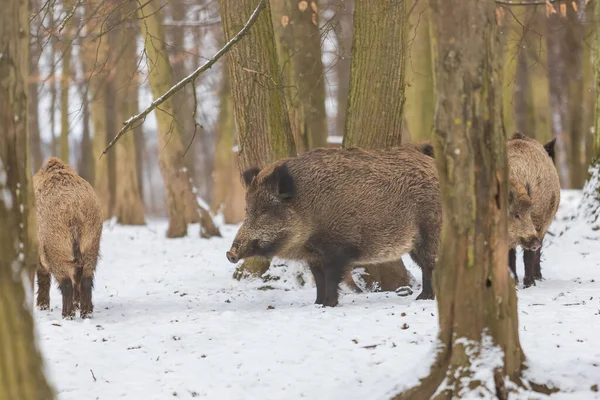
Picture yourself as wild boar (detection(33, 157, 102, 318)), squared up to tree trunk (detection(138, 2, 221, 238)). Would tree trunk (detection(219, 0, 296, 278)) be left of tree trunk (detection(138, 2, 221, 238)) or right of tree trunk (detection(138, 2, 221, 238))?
right

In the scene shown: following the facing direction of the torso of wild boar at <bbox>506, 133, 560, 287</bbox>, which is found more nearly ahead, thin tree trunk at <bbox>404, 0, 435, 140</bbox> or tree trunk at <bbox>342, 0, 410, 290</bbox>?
the tree trunk

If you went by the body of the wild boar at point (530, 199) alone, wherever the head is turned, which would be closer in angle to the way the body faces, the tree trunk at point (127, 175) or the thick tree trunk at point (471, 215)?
the thick tree trunk

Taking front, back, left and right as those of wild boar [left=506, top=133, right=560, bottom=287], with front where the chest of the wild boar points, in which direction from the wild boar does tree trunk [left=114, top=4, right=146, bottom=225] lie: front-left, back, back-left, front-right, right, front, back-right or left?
back-right

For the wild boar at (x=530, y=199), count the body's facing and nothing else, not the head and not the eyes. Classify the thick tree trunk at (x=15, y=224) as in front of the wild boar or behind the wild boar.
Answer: in front

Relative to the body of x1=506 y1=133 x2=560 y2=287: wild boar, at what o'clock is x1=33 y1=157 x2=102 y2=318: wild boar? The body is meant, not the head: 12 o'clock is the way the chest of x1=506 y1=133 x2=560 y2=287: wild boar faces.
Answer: x1=33 y1=157 x2=102 y2=318: wild boar is roughly at 2 o'clock from x1=506 y1=133 x2=560 y2=287: wild boar.

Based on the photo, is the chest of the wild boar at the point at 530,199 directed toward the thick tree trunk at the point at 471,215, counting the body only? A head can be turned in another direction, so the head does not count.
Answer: yes

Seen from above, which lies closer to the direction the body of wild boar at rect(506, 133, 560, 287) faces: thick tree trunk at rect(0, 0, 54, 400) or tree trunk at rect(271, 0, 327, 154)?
the thick tree trunk

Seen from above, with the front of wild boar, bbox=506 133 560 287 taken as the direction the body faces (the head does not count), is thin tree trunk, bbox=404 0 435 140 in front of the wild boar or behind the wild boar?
behind

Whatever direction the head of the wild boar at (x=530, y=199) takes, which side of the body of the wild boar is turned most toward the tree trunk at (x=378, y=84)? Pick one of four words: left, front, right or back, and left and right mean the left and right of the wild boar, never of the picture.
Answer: right

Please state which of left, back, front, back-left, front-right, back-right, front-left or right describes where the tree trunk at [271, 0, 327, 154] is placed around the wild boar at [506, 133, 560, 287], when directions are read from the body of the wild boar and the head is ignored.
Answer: back-right

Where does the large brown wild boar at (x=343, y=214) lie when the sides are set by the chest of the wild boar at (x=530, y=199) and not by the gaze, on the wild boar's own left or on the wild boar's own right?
on the wild boar's own right

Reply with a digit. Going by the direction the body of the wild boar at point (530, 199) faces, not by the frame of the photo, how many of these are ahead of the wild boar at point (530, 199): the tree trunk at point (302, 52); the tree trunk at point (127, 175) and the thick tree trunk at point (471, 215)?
1

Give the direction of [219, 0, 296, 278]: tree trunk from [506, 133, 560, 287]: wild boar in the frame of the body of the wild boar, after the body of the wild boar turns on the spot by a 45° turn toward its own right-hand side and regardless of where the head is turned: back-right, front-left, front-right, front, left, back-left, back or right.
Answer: front-right
